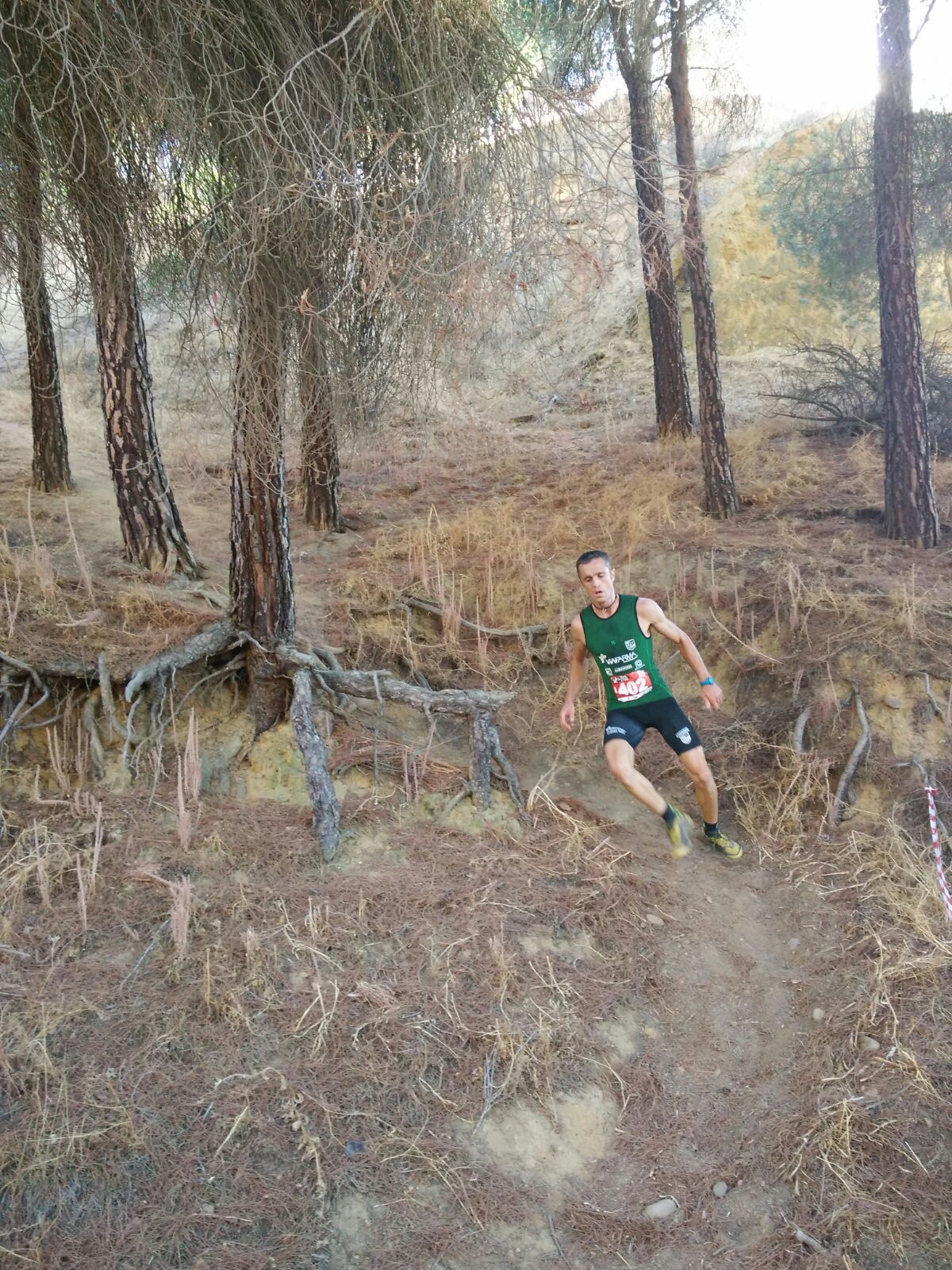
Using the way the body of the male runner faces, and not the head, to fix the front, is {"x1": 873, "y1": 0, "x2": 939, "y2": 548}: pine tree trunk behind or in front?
behind

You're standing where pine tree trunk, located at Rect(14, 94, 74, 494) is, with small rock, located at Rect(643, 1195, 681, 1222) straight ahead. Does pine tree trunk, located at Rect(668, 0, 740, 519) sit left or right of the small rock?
left

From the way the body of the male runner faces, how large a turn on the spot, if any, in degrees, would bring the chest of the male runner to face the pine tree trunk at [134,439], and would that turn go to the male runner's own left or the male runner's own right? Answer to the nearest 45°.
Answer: approximately 135° to the male runner's own right

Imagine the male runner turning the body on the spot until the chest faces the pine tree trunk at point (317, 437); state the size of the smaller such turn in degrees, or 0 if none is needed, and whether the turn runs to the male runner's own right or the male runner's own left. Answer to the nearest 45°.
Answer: approximately 135° to the male runner's own right

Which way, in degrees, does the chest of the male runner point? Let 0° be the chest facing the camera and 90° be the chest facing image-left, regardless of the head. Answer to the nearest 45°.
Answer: approximately 0°

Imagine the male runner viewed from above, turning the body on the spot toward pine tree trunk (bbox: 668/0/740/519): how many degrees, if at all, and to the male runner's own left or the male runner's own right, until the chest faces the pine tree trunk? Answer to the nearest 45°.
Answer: approximately 180°

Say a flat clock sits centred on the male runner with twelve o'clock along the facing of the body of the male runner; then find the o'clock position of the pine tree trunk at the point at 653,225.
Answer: The pine tree trunk is roughly at 6 o'clock from the male runner.
